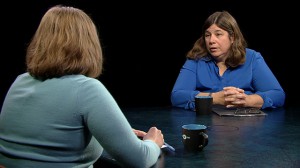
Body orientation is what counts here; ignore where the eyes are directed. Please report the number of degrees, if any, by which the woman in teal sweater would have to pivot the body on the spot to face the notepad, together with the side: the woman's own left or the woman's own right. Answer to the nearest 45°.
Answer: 0° — they already face it

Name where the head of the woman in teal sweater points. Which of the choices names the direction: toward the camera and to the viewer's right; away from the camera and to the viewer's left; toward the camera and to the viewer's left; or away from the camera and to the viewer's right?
away from the camera and to the viewer's right

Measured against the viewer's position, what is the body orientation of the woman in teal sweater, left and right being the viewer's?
facing away from the viewer and to the right of the viewer
